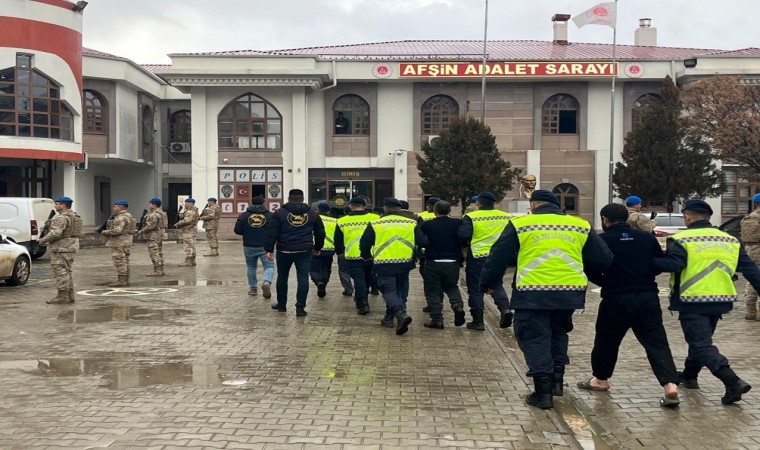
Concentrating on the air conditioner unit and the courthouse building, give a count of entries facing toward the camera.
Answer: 2

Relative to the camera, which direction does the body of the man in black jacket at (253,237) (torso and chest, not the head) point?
away from the camera

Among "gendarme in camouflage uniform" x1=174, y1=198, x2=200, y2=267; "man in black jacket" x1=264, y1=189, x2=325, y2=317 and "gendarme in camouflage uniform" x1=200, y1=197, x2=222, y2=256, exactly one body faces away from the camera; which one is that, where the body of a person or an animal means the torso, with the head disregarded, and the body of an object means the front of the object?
the man in black jacket

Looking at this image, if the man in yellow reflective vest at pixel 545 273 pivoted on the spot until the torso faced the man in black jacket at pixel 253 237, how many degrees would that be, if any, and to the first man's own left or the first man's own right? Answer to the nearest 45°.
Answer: approximately 45° to the first man's own left

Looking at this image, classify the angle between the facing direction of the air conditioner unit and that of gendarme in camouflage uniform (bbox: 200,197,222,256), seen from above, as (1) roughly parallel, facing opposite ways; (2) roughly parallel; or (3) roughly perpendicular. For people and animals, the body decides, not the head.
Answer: roughly perpendicular

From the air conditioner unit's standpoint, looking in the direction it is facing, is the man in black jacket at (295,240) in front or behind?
in front

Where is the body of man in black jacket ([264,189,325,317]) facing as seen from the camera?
away from the camera

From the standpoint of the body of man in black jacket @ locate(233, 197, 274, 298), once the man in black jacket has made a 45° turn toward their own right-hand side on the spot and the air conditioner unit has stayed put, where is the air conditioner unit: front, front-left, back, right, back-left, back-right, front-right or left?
front-left

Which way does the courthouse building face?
toward the camera

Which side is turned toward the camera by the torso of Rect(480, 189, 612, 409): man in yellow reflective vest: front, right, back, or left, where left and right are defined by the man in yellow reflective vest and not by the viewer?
back
